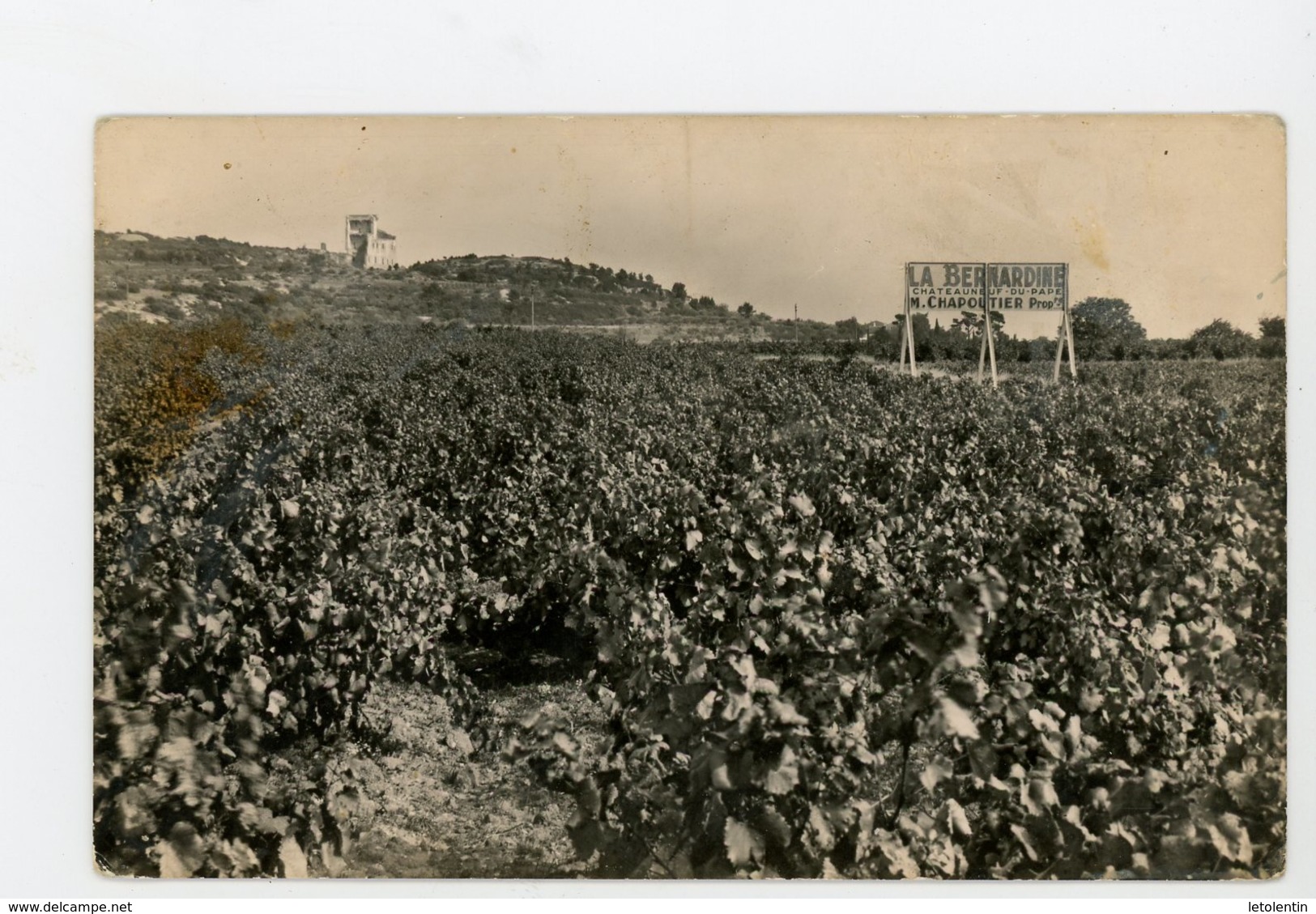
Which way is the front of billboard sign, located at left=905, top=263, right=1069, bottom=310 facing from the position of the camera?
facing the viewer
